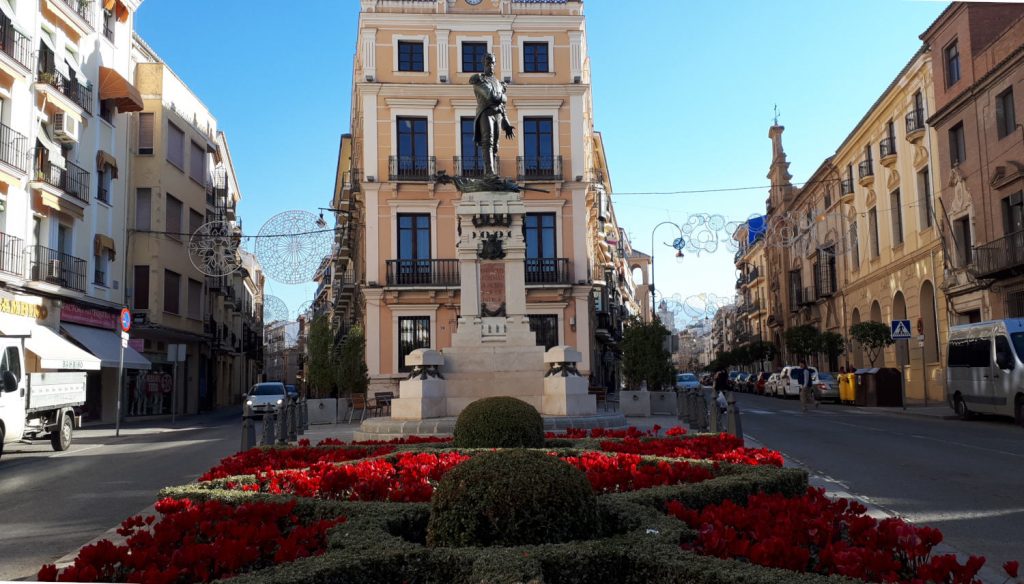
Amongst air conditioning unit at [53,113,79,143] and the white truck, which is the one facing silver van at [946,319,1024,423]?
the air conditioning unit

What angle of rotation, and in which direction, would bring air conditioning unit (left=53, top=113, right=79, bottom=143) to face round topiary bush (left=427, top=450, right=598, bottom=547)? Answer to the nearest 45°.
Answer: approximately 45° to its right

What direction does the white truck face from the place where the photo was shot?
facing the viewer and to the left of the viewer

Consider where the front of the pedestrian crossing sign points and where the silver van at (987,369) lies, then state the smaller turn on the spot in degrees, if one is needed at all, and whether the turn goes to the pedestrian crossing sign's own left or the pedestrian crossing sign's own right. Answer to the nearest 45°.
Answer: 0° — it already faces it

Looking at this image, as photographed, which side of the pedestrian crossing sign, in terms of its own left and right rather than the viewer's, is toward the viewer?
front

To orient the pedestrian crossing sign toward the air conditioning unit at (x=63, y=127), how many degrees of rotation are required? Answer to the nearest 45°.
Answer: approximately 45° to its right

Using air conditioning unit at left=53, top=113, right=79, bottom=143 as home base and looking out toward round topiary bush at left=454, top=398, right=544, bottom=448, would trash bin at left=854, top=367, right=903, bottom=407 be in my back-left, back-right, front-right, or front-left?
front-left

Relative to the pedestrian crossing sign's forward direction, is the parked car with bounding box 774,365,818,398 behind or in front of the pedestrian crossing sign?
behind

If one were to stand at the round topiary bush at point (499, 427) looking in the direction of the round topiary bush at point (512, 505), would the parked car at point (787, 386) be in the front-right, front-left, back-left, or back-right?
back-left

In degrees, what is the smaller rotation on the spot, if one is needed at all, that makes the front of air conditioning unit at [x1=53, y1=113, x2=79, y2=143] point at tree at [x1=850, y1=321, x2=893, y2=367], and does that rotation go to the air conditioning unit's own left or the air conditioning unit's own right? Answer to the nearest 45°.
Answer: approximately 45° to the air conditioning unit's own left

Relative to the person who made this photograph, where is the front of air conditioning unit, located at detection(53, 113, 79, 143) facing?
facing the viewer and to the right of the viewer
